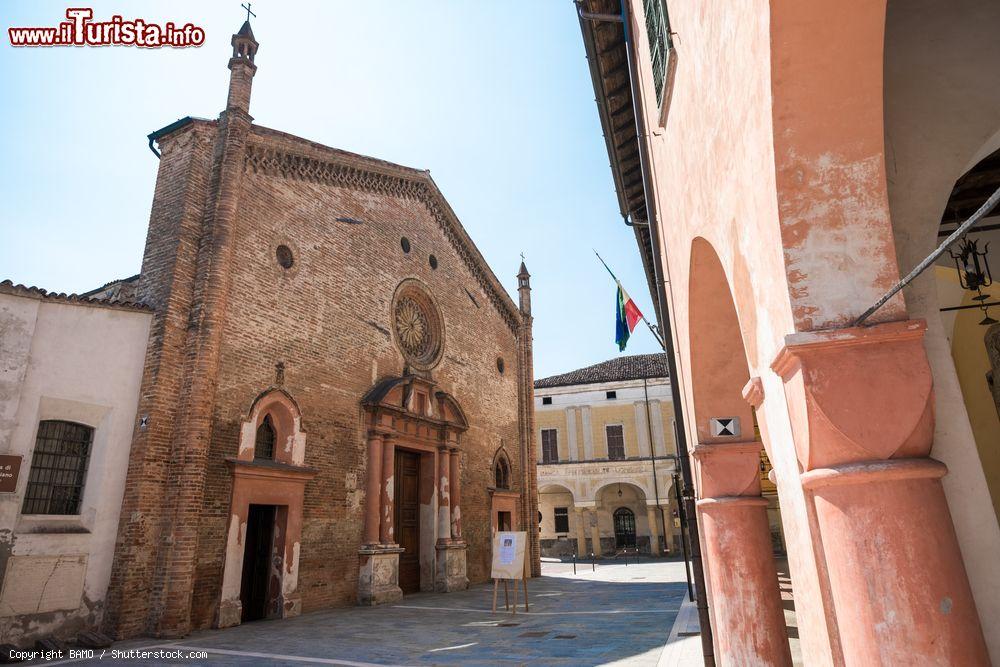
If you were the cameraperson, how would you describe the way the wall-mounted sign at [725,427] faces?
facing the viewer

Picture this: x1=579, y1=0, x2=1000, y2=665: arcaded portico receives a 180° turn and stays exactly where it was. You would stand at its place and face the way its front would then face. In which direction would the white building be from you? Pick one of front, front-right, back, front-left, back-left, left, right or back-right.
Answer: back

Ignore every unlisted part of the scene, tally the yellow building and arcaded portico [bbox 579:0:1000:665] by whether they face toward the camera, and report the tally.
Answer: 1

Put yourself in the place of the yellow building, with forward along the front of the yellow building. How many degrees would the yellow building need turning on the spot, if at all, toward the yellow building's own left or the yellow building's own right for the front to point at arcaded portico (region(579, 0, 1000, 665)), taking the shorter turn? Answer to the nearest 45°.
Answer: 0° — it already faces it

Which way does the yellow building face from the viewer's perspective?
toward the camera

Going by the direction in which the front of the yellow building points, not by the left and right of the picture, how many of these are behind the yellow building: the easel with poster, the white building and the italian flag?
0

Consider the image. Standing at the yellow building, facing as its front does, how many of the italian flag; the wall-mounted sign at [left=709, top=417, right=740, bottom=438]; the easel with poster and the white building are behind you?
0

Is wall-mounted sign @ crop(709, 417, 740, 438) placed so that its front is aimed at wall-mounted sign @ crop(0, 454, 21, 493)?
no

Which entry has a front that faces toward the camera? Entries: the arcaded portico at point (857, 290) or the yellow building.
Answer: the yellow building

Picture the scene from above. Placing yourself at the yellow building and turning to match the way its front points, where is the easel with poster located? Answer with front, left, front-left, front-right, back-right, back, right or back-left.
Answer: front

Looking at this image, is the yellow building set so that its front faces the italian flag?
yes

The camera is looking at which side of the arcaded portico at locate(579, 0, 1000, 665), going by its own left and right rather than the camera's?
left

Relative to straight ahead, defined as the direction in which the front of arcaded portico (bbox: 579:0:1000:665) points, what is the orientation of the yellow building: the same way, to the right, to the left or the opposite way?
to the left
